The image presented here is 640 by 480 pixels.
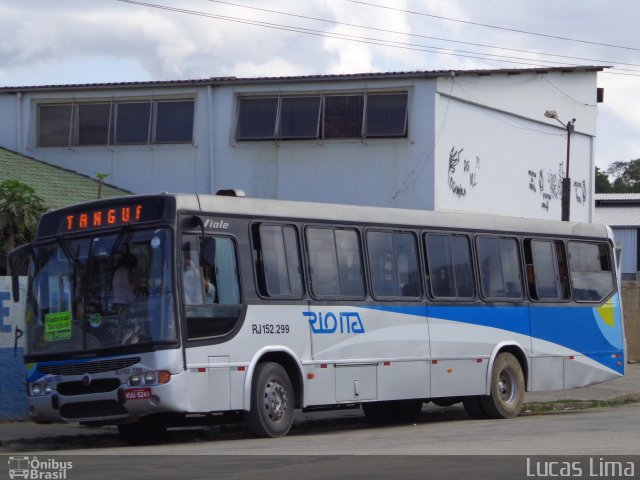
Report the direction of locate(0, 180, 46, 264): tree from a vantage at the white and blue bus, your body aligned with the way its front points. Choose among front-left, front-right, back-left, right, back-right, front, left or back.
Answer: right

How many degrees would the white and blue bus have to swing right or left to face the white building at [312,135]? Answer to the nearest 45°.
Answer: approximately 135° to its right

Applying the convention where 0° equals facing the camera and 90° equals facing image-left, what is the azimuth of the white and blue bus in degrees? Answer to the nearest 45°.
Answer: approximately 45°

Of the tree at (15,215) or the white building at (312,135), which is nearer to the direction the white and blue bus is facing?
the tree
